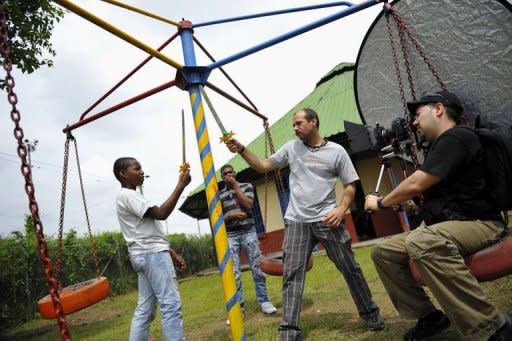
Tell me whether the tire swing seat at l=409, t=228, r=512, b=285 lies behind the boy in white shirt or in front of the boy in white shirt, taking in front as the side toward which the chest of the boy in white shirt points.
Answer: in front

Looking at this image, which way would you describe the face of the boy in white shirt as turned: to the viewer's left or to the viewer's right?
to the viewer's right

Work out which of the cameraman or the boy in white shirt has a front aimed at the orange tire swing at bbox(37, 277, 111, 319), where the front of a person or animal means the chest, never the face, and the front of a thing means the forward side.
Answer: the cameraman

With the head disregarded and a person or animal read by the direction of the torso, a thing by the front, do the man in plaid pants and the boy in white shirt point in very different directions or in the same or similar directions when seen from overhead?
very different directions

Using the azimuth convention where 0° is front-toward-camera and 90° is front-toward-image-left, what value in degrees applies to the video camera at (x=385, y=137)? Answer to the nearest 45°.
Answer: approximately 90°

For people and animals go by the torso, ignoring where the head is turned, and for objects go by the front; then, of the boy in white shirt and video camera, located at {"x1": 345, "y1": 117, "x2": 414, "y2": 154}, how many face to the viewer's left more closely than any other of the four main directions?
1

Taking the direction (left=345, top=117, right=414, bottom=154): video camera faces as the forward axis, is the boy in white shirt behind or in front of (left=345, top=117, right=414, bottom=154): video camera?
in front

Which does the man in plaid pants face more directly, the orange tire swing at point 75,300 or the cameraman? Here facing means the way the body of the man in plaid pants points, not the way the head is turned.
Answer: the orange tire swing

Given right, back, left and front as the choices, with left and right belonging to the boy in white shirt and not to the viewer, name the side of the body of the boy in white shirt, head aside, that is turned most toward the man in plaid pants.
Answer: front

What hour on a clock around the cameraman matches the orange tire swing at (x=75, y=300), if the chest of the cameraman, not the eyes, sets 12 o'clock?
The orange tire swing is roughly at 12 o'clock from the cameraman.

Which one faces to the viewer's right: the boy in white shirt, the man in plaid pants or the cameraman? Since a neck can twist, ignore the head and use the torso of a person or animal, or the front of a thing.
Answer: the boy in white shirt

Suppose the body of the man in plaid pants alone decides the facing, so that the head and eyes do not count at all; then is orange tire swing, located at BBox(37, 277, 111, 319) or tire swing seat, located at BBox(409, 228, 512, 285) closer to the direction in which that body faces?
the orange tire swing

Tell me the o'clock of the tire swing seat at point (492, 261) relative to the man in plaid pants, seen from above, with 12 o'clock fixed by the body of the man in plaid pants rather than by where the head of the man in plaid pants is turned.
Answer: The tire swing seat is roughly at 9 o'clock from the man in plaid pants.

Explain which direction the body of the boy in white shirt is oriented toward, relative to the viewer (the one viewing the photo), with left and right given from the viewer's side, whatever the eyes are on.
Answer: facing to the right of the viewer

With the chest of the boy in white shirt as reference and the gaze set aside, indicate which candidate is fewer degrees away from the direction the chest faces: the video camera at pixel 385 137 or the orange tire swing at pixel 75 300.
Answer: the video camera

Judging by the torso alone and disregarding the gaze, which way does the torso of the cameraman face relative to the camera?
to the viewer's left

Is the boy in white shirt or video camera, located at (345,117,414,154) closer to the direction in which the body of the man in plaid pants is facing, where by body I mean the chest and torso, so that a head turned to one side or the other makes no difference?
the boy in white shirt
